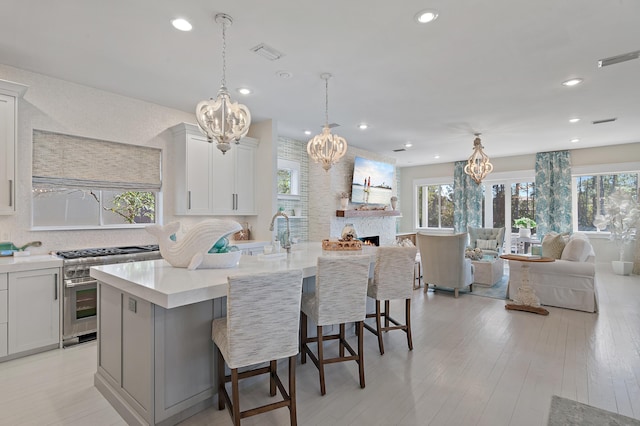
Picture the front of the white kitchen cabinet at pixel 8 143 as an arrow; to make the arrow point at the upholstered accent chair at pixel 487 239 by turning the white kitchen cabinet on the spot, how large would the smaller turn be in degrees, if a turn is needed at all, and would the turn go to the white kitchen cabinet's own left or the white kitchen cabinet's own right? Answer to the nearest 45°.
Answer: approximately 45° to the white kitchen cabinet's own left

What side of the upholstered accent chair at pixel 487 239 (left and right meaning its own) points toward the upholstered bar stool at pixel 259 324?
front

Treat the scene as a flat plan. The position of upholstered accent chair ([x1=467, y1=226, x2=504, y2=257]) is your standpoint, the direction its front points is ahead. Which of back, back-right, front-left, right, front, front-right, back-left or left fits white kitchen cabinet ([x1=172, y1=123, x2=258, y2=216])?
front-right

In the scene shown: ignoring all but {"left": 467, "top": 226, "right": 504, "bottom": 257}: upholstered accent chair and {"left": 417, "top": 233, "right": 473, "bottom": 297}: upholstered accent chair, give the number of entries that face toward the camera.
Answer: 1

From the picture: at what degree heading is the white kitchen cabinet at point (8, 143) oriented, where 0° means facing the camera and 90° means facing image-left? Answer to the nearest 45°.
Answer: approximately 315°

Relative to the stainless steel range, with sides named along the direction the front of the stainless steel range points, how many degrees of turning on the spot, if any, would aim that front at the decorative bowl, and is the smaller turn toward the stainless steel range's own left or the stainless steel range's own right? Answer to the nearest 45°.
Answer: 0° — it already faces it

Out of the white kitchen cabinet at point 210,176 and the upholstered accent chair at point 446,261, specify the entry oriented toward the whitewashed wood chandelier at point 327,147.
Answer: the white kitchen cabinet

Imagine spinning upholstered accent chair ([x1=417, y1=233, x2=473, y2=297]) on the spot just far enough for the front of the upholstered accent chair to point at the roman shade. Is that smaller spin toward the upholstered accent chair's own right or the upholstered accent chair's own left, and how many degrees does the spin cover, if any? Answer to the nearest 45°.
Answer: approximately 180°

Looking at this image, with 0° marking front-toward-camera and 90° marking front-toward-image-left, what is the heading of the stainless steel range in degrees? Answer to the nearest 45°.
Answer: approximately 315°

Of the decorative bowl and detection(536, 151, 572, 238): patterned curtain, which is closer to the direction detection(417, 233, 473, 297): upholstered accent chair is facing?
the patterned curtain

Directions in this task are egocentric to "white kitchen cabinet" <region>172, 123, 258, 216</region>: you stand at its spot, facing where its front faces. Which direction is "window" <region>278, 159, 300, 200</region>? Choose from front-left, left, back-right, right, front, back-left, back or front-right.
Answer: left
